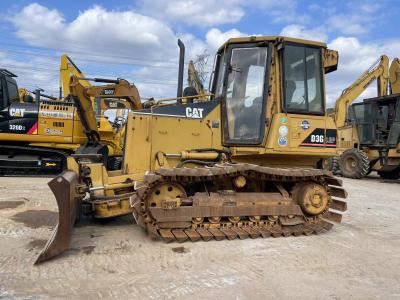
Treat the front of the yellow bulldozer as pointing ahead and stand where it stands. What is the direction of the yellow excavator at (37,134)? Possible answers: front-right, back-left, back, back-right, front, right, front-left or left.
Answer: front-right

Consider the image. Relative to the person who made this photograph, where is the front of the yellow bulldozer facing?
facing to the left of the viewer

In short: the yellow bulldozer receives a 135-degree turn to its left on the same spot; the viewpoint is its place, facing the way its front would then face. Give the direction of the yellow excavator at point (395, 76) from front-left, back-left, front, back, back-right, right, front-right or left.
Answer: left

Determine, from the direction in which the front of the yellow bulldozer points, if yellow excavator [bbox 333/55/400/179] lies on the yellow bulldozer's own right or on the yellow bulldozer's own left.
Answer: on the yellow bulldozer's own right
